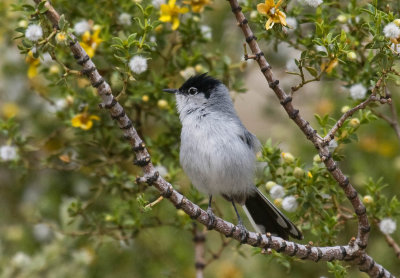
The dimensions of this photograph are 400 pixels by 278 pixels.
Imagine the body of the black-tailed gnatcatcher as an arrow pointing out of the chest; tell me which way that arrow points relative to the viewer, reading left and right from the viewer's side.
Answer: facing the viewer and to the left of the viewer

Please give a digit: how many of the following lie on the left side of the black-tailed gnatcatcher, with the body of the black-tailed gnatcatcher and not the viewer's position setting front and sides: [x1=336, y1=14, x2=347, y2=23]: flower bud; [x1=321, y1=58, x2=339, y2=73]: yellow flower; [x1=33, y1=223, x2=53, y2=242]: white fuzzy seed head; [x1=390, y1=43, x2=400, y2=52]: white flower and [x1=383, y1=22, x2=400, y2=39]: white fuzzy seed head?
4

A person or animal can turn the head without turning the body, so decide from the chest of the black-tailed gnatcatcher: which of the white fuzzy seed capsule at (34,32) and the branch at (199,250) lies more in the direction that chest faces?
the white fuzzy seed capsule

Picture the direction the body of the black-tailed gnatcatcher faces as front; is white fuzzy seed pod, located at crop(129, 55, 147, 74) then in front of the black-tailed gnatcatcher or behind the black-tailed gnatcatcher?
in front
